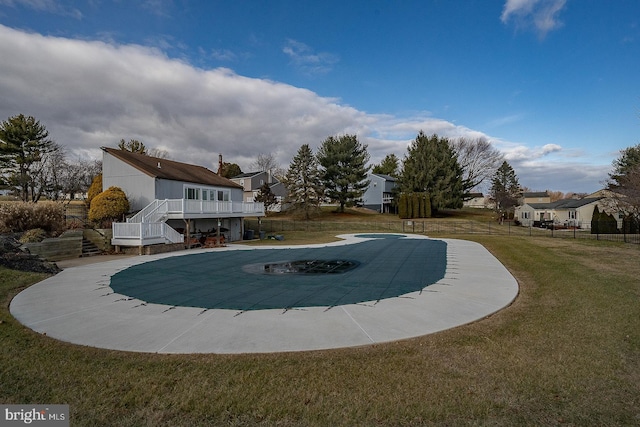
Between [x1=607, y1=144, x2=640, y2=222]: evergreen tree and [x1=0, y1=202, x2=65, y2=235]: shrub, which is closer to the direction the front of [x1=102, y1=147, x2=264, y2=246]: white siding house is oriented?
the evergreen tree

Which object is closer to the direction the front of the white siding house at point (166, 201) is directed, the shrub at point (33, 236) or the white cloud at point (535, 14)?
the white cloud

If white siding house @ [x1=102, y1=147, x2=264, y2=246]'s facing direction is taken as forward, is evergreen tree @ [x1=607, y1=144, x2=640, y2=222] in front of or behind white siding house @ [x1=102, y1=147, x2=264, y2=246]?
in front

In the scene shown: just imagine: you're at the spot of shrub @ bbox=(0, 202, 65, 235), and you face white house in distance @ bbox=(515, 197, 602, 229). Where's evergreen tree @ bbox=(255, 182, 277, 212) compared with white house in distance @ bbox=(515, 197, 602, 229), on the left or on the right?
left
